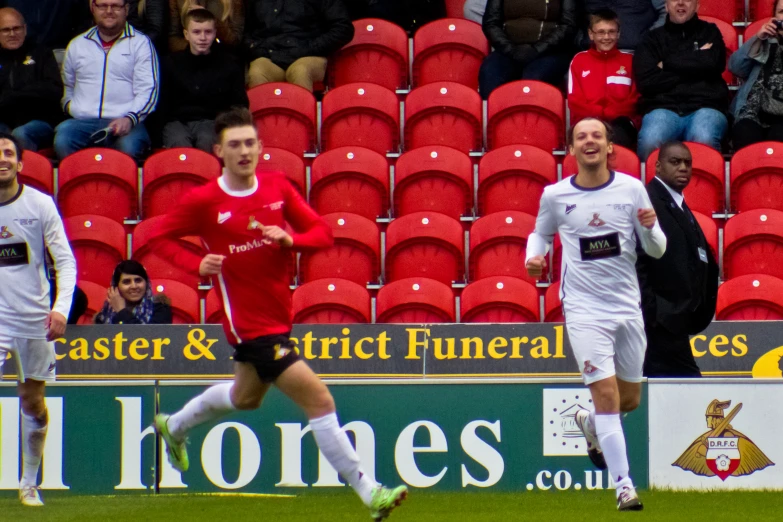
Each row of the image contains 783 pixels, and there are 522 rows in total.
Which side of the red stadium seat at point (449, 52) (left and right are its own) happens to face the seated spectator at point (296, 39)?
right

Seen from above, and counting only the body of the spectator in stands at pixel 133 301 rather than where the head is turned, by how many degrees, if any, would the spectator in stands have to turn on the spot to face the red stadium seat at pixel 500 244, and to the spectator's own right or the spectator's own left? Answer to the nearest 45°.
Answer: approximately 90° to the spectator's own left

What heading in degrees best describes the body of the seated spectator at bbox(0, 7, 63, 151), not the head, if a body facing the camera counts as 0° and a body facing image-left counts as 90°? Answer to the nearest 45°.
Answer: approximately 0°

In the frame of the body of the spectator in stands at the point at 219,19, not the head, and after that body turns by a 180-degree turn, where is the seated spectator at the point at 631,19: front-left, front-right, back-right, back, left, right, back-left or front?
right

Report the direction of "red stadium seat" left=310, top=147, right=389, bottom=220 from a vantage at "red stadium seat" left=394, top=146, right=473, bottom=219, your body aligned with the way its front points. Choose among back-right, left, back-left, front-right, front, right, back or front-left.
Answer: right

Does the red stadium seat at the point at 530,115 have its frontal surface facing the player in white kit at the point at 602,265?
yes

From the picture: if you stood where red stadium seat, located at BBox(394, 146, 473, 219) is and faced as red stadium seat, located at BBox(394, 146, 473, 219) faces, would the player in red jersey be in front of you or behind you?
in front

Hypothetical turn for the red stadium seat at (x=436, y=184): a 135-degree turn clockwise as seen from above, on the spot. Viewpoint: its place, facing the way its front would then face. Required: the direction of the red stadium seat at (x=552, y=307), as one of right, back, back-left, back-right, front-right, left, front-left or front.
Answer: back

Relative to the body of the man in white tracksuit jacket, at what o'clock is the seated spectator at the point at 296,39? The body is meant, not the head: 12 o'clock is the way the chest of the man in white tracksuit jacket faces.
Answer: The seated spectator is roughly at 9 o'clock from the man in white tracksuit jacket.

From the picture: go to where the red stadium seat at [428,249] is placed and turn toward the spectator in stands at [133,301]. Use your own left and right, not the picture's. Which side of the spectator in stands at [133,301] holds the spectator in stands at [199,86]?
right

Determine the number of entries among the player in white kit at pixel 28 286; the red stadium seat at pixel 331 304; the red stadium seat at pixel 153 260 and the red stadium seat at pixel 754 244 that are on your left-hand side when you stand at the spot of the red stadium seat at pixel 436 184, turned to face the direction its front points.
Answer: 1
